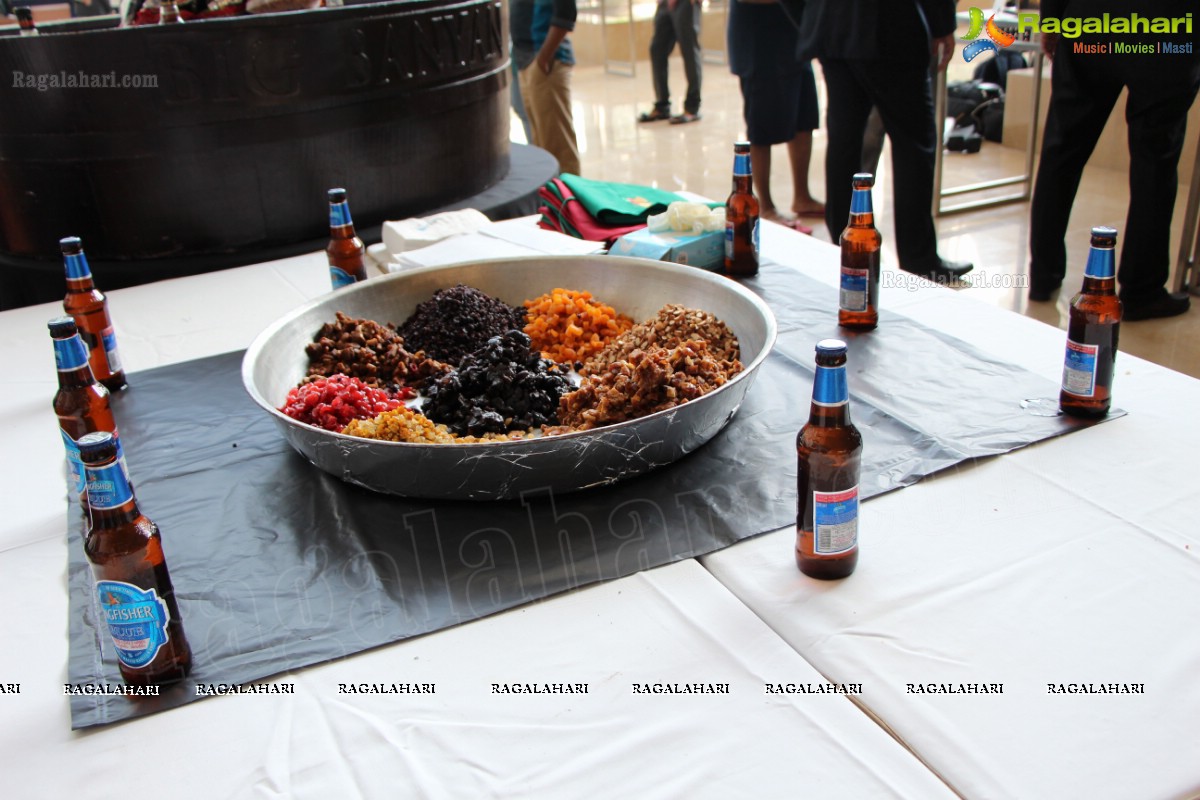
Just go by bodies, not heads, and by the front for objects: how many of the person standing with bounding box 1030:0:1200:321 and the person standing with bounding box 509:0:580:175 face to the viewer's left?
1

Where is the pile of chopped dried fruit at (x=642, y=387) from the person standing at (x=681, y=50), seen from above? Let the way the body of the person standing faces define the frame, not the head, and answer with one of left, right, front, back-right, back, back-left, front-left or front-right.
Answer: front-left

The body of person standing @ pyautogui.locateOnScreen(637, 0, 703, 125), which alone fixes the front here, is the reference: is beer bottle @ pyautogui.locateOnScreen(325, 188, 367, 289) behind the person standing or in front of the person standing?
in front

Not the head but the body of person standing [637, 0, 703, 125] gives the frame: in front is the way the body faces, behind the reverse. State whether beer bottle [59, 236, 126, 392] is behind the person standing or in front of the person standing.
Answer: in front

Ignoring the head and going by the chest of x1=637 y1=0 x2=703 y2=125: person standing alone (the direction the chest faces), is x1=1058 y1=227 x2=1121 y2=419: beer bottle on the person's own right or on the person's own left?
on the person's own left

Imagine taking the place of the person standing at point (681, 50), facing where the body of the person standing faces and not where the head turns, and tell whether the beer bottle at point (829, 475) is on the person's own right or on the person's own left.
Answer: on the person's own left

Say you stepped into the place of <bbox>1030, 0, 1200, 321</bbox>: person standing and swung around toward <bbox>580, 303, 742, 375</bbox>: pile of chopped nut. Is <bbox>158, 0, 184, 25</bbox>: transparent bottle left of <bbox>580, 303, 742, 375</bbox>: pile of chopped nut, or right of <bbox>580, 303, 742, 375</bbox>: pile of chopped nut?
right

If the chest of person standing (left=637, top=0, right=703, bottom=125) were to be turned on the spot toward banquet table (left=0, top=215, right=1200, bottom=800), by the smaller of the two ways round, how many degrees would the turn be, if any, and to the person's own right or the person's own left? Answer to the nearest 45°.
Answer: approximately 45° to the person's own left

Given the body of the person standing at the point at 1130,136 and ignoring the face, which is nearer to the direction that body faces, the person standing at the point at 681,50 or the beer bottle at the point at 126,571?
the person standing
